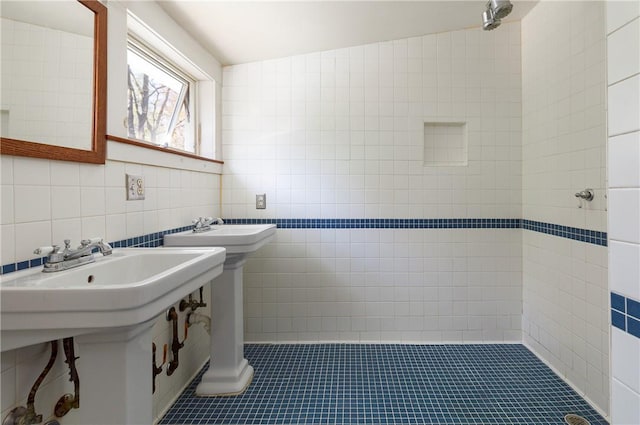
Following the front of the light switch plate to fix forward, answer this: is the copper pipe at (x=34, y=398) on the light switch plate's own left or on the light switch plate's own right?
on the light switch plate's own right

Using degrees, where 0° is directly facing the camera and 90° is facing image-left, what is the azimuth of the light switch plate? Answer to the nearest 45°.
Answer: approximately 315°

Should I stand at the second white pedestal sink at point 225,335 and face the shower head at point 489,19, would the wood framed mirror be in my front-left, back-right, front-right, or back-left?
back-right

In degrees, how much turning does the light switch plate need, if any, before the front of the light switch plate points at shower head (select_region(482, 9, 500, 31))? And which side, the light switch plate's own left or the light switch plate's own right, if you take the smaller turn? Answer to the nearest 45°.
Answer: approximately 45° to the light switch plate's own left

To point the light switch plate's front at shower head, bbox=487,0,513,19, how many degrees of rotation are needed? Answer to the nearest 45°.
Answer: approximately 45° to its left
